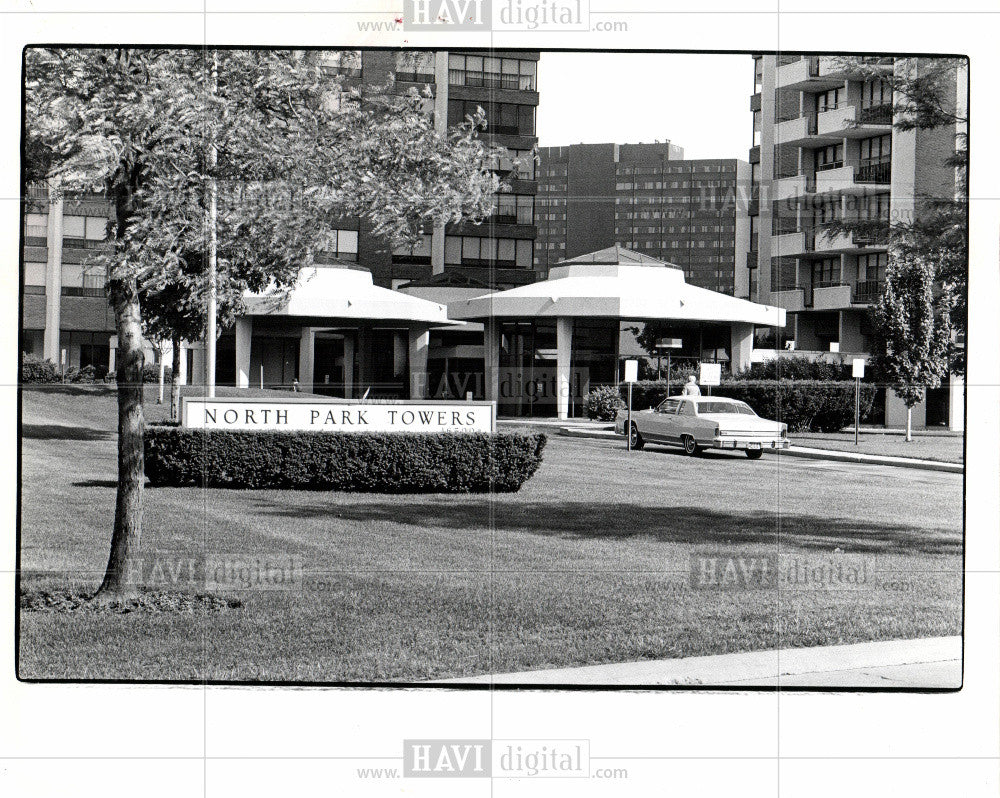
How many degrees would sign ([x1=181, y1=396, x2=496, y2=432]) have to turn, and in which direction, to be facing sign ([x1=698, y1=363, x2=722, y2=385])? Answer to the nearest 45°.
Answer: approximately 90° to its left

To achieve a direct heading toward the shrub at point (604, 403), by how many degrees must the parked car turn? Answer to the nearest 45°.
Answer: approximately 45° to its left

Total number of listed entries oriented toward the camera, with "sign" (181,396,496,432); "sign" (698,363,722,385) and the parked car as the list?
2

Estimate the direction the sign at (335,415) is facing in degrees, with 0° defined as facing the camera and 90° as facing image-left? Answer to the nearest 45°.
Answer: approximately 0°

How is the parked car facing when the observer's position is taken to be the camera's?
facing away from the viewer and to the left of the viewer

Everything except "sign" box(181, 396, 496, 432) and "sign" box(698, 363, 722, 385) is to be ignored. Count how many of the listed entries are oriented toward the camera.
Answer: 2

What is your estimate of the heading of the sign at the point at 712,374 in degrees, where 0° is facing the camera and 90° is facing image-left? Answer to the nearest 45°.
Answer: approximately 0°

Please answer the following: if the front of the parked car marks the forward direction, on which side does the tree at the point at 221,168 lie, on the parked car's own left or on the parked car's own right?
on the parked car's own left

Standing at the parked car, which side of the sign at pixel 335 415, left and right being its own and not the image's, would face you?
left
